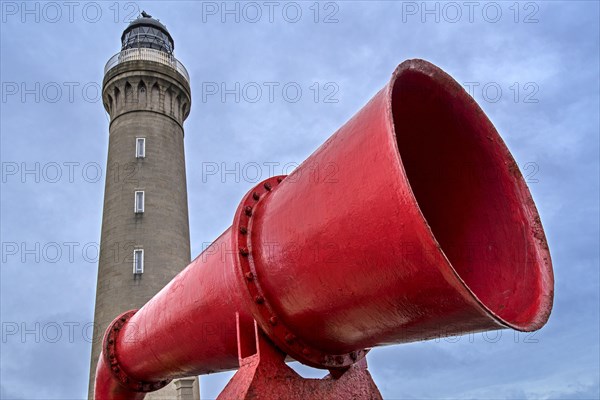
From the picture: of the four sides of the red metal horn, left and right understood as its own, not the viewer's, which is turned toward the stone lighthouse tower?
back

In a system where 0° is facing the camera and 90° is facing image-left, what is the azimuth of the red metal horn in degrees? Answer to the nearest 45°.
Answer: approximately 315°
